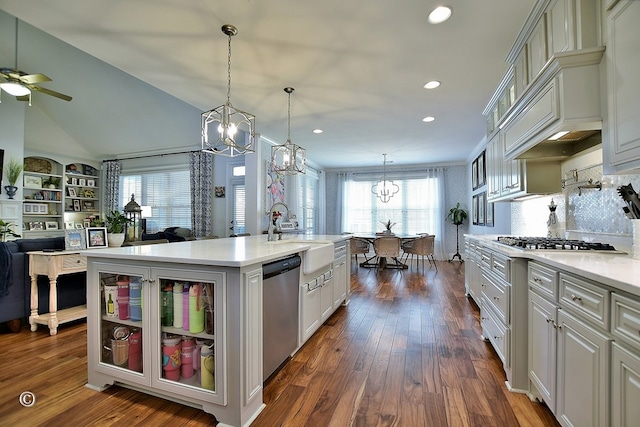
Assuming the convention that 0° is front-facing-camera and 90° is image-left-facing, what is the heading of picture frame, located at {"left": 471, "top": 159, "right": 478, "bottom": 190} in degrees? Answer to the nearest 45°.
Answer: approximately 90°

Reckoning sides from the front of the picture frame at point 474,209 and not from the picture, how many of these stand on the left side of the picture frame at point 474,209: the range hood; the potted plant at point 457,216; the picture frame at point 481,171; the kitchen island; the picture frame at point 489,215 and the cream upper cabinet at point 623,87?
5

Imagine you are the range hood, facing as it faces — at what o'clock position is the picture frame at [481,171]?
The picture frame is roughly at 4 o'clock from the range hood.

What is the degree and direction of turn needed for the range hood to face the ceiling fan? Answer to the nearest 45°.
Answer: approximately 45° to its right

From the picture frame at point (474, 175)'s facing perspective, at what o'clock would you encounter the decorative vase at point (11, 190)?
The decorative vase is roughly at 11 o'clock from the picture frame.

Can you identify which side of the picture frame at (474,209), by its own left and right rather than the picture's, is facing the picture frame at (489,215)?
left

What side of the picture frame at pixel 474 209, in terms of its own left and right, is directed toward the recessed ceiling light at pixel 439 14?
left

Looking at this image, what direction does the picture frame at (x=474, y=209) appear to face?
to the viewer's left

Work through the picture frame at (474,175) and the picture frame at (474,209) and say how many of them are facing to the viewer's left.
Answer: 2

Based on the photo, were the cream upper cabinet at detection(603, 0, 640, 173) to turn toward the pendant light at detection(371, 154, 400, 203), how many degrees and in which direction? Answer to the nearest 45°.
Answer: approximately 90° to its right

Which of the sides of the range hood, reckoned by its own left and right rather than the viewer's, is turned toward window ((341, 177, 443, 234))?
right
